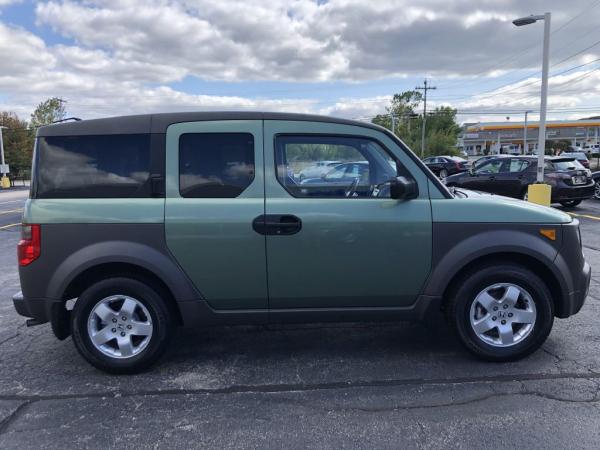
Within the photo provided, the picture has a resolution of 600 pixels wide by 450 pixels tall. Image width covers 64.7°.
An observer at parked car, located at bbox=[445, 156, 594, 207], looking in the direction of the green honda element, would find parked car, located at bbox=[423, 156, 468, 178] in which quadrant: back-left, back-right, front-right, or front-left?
back-right

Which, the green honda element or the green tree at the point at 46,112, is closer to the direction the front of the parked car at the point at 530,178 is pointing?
the green tree

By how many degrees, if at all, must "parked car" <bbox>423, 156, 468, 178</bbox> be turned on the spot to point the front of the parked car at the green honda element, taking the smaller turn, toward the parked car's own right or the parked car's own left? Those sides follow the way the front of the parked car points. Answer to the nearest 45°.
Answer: approximately 135° to the parked car's own left

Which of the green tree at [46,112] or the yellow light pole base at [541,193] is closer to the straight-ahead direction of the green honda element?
the yellow light pole base

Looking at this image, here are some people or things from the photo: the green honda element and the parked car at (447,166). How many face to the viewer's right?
1

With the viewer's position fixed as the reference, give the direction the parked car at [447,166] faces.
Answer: facing away from the viewer and to the left of the viewer

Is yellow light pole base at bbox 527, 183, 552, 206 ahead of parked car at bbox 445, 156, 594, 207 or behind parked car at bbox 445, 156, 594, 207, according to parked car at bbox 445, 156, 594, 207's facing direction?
behind

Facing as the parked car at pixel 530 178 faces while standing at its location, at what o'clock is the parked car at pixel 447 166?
the parked car at pixel 447 166 is roughly at 1 o'clock from the parked car at pixel 530 178.

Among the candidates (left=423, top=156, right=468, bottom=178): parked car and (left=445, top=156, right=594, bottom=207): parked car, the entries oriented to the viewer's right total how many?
0

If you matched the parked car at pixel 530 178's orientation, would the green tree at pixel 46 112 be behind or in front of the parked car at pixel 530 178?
in front

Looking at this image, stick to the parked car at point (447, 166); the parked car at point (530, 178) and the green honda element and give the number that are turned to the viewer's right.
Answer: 1

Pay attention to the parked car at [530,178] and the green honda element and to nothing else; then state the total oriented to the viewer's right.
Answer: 1

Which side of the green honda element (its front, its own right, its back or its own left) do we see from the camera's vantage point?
right

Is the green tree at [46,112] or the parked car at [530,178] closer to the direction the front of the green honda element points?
the parked car

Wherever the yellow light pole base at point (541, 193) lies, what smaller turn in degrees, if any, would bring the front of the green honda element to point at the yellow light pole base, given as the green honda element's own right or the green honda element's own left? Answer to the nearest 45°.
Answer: approximately 45° to the green honda element's own left

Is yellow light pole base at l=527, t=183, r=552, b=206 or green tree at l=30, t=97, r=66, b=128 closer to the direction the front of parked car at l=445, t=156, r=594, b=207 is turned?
the green tree

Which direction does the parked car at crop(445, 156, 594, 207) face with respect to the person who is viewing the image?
facing away from the viewer and to the left of the viewer
